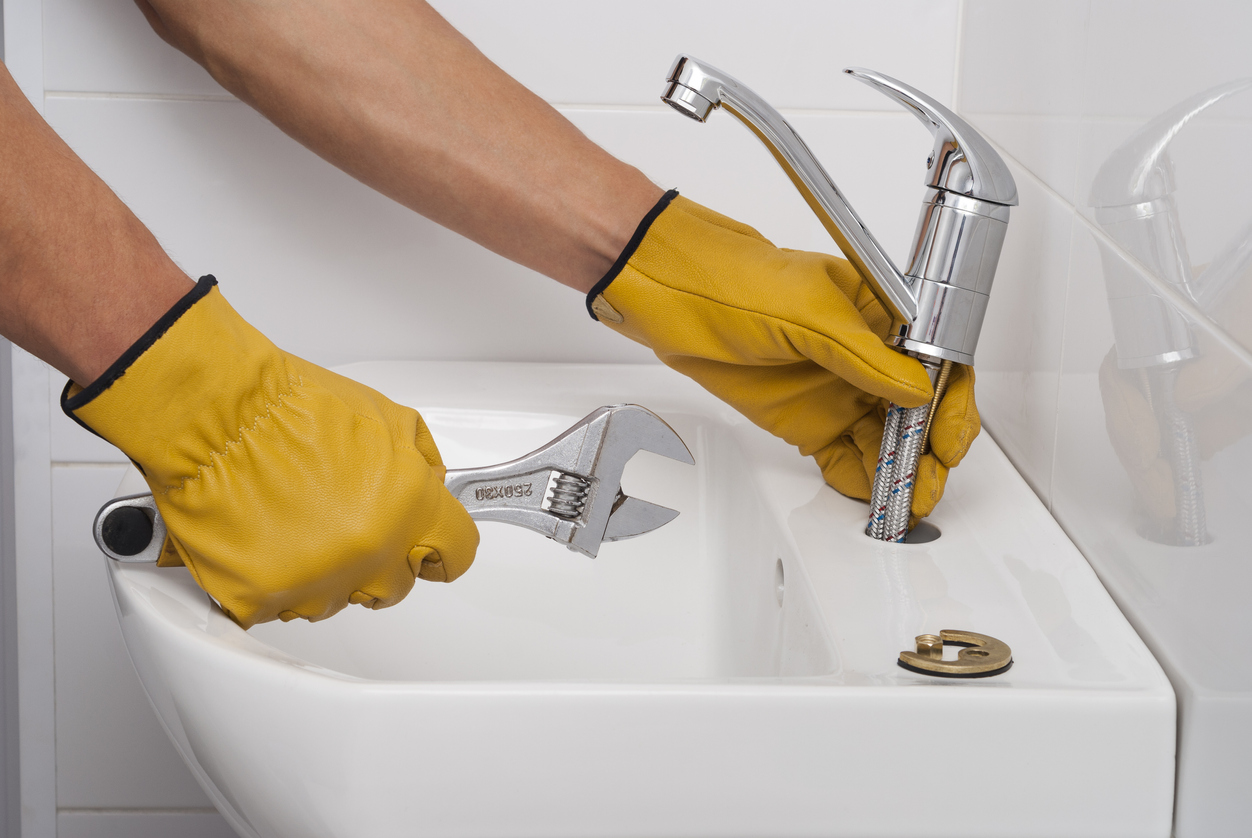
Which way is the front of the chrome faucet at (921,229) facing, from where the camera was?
facing to the left of the viewer
